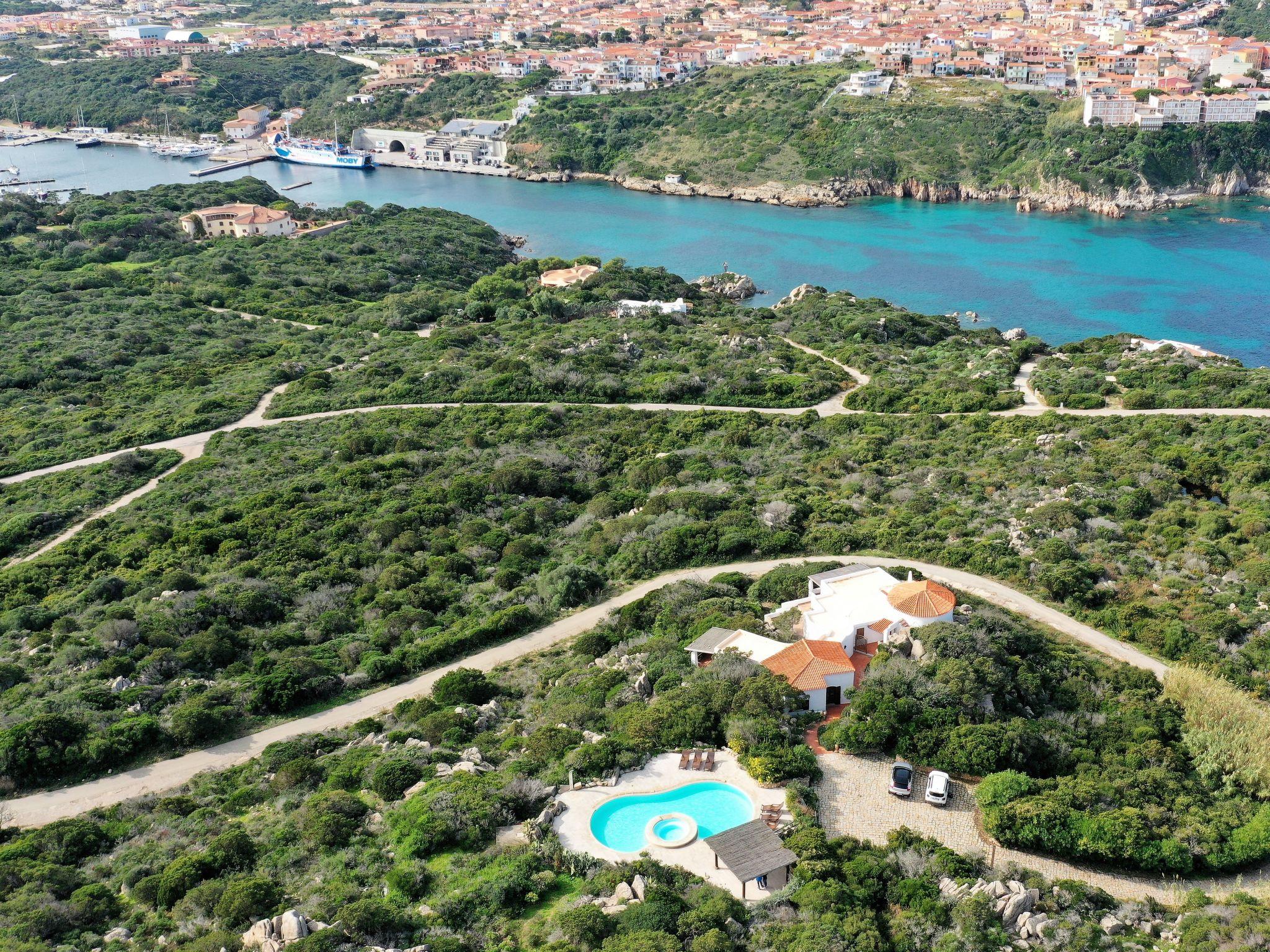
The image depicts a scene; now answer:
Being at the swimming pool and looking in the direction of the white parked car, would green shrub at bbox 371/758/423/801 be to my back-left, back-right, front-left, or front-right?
back-left

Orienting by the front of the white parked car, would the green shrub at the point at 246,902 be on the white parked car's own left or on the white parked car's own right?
on the white parked car's own left

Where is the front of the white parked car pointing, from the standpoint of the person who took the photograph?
facing away from the viewer

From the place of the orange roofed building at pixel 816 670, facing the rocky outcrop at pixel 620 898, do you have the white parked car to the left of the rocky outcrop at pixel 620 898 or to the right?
left

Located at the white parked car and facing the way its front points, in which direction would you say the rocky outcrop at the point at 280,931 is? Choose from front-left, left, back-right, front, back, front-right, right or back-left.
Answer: back-left

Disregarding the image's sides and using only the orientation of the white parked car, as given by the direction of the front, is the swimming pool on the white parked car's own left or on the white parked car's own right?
on the white parked car's own left

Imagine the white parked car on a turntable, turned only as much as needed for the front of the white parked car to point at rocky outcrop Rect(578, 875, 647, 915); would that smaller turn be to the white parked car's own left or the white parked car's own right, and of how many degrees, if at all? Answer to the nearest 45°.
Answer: approximately 135° to the white parked car's own left
